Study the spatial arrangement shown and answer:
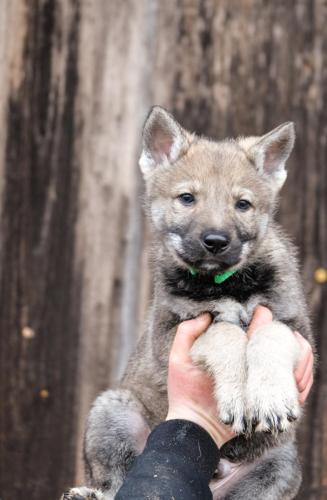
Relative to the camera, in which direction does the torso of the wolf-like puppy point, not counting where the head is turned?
toward the camera
